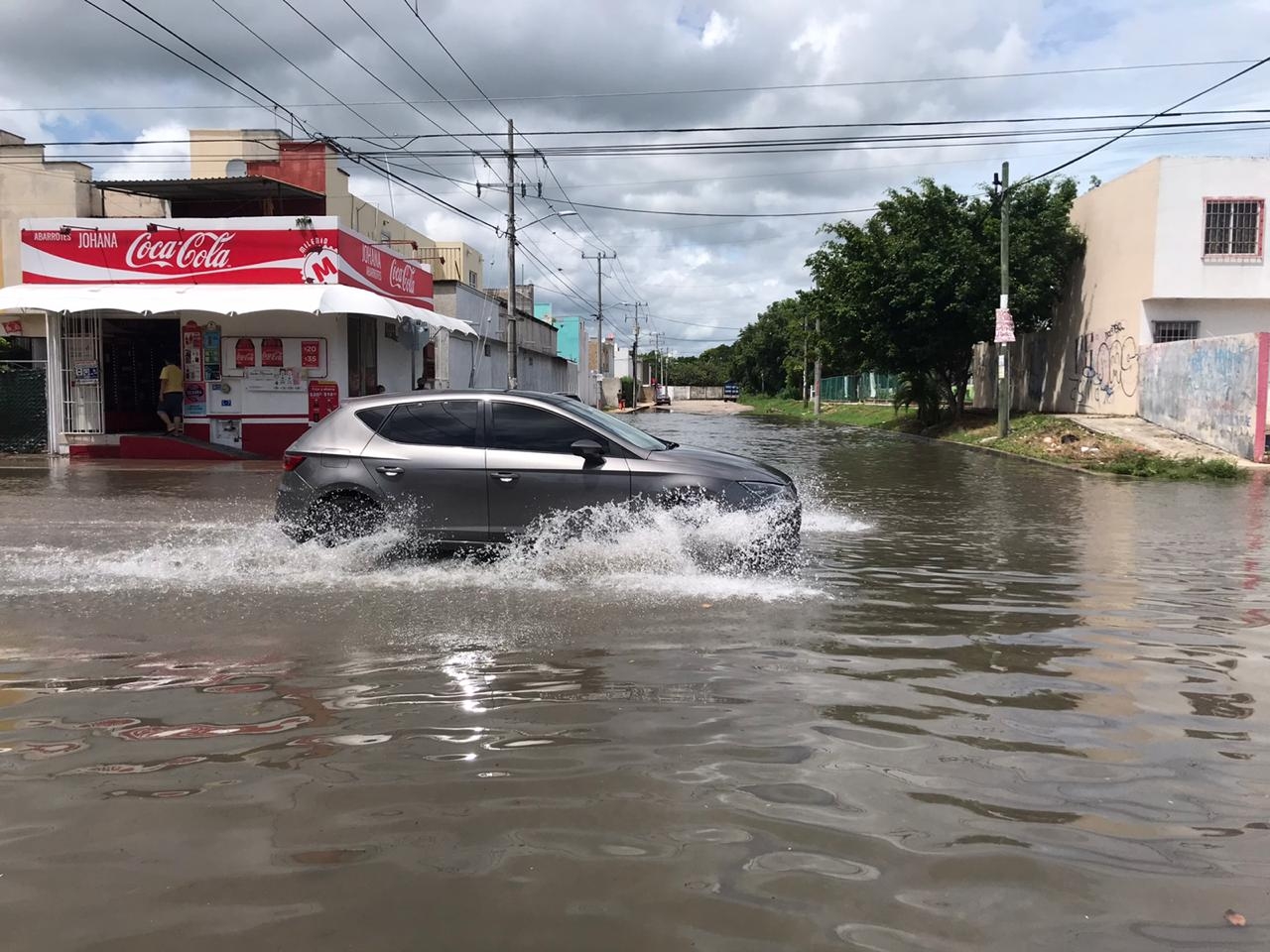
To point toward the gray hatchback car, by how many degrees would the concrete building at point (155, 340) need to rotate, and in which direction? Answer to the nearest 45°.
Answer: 0° — it already faces it

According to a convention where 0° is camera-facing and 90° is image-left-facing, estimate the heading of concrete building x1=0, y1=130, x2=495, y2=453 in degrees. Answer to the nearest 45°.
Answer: approximately 0°

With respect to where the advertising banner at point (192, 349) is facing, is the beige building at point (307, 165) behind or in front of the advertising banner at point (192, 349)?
behind

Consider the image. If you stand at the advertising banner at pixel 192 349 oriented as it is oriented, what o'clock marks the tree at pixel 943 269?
The tree is roughly at 9 o'clock from the advertising banner.

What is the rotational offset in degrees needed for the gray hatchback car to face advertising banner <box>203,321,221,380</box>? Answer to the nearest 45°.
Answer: approximately 135° to its left

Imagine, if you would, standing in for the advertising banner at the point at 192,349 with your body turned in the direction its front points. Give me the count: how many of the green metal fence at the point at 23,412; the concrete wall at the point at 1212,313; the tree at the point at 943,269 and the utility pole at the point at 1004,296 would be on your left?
3

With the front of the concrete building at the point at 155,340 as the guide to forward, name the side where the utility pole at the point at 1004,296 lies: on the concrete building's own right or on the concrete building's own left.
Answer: on the concrete building's own left

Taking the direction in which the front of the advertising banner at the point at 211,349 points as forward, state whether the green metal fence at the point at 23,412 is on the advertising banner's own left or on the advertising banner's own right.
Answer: on the advertising banner's own right

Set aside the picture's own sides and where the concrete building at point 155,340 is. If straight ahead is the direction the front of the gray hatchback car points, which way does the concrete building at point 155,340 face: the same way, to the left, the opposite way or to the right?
to the right

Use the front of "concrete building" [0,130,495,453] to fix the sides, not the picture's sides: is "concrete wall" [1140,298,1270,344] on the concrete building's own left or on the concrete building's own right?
on the concrete building's own left

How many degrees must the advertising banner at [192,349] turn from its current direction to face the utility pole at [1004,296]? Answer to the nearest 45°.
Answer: approximately 90° to its left

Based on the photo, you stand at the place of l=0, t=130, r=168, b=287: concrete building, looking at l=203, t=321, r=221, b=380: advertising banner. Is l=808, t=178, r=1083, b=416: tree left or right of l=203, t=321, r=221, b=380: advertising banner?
left

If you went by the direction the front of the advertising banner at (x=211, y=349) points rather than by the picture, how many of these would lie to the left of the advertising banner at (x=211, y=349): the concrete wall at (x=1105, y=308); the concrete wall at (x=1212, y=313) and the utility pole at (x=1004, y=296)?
3

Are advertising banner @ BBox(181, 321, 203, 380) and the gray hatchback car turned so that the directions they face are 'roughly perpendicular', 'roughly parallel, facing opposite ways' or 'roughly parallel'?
roughly perpendicular

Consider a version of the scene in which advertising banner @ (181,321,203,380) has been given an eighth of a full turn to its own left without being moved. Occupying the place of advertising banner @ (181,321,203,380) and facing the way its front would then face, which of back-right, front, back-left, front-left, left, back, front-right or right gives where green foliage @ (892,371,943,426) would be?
front-left

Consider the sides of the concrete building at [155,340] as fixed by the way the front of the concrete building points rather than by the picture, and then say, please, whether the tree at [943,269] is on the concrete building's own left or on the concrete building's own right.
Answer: on the concrete building's own left

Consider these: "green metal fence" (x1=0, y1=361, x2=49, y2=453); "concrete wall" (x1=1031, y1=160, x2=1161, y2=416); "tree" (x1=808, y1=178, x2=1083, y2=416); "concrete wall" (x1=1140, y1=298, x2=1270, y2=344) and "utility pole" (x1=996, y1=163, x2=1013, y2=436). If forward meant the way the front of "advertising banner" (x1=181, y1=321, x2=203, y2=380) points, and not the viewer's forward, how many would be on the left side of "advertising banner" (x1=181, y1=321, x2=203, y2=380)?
4

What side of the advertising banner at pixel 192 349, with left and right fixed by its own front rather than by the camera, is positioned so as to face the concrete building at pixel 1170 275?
left
